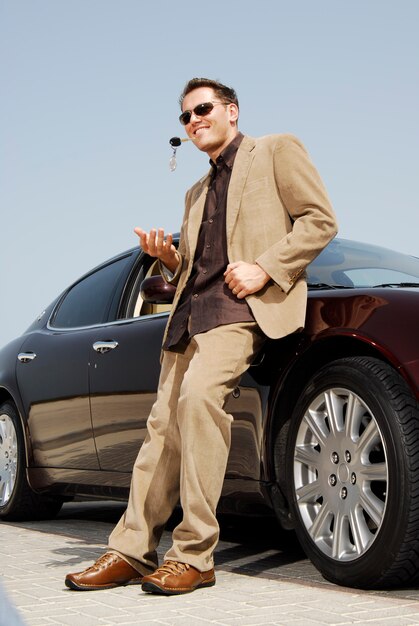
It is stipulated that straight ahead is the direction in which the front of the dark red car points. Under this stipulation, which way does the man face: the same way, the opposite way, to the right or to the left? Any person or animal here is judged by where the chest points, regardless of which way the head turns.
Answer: to the right

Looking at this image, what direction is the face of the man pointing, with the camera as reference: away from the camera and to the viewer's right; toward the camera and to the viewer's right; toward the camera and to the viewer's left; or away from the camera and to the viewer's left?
toward the camera and to the viewer's left

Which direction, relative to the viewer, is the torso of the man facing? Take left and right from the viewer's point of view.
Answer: facing the viewer and to the left of the viewer
